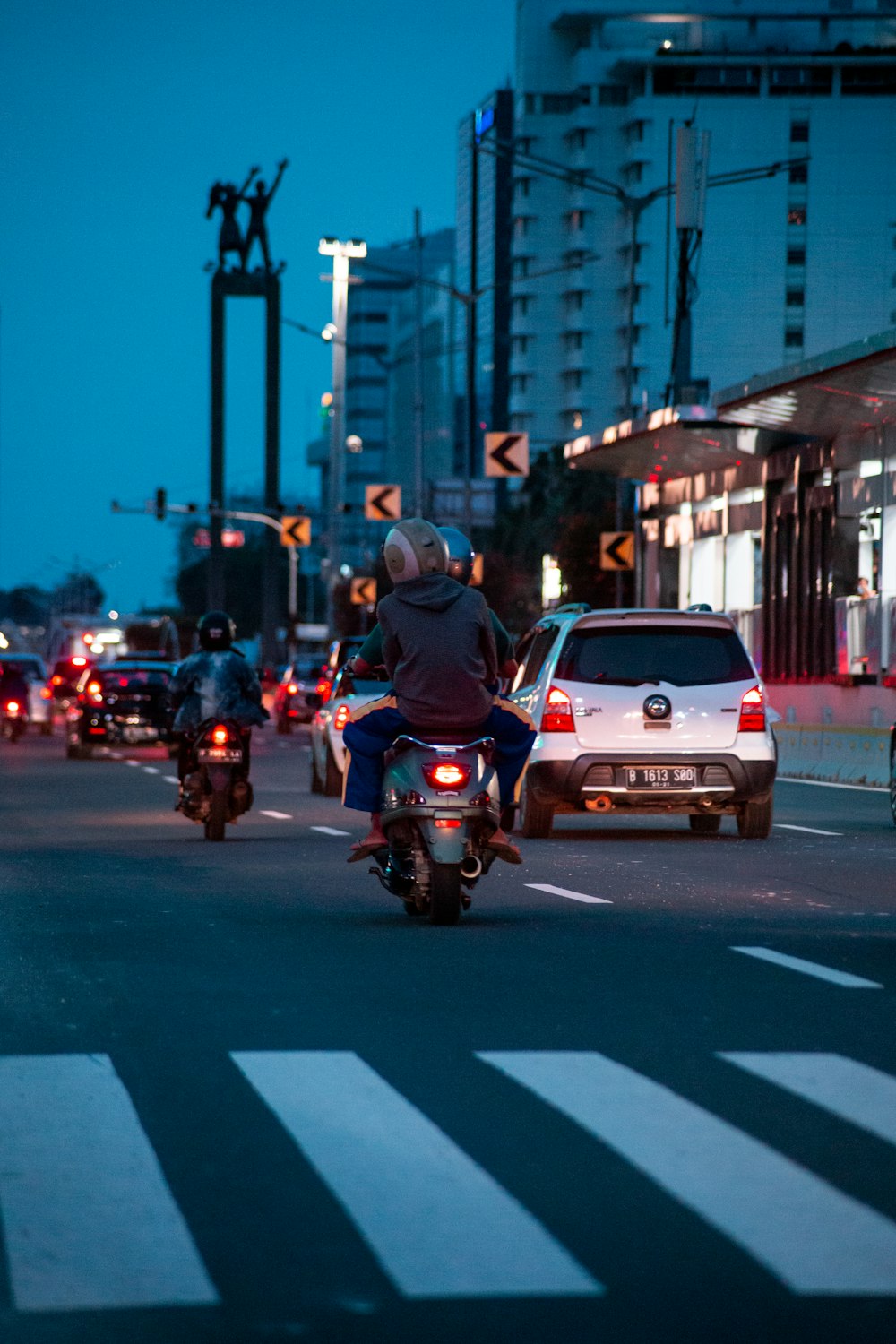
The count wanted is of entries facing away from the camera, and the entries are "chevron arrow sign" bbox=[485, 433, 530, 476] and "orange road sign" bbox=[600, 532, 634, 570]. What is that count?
0

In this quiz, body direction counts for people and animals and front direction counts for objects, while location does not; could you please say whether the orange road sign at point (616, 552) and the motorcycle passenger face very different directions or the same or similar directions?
very different directions

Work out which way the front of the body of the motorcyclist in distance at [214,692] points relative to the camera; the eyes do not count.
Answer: away from the camera

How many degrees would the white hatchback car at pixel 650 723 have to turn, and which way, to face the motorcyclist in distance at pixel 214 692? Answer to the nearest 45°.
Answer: approximately 90° to its left

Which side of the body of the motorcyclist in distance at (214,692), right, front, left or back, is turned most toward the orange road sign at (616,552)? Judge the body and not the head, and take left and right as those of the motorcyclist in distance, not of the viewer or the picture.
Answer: front

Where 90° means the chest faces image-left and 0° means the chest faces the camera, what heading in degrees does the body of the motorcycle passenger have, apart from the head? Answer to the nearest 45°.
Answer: approximately 180°

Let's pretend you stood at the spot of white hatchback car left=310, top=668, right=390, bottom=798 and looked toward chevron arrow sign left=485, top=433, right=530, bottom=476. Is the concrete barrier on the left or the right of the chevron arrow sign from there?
right

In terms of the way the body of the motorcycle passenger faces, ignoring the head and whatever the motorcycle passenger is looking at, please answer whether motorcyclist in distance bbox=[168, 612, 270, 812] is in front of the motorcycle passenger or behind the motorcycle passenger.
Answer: in front

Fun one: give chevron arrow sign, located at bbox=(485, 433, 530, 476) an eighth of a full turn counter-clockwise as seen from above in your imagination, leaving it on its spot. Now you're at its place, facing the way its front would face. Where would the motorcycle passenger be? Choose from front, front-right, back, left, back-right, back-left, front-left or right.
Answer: front-right

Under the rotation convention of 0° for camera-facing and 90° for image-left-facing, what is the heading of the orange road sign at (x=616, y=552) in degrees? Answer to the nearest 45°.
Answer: approximately 0°

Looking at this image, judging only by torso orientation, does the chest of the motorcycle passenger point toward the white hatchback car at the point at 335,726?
yes

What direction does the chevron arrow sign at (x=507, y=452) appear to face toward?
toward the camera

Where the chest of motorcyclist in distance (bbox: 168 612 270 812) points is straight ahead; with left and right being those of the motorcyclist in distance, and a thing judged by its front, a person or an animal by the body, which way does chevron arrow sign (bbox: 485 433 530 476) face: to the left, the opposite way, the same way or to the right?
the opposite way

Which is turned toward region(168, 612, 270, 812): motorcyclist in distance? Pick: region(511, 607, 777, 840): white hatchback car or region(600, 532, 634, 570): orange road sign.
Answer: the orange road sign

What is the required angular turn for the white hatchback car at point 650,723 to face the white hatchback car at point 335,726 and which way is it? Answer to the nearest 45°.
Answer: approximately 45° to its left

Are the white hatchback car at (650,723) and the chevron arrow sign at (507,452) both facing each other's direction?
yes

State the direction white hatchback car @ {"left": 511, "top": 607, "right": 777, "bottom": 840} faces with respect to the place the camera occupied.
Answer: facing away from the viewer

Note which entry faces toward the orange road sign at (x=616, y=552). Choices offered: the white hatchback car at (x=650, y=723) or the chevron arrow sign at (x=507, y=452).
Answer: the white hatchback car
